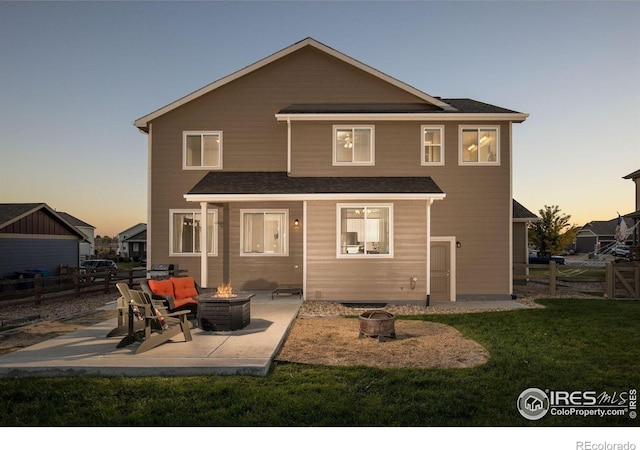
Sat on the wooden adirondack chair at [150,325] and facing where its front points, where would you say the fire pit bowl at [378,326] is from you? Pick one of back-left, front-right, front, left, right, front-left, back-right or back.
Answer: front-right

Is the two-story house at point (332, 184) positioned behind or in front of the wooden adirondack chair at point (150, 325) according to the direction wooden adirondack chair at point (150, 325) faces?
in front

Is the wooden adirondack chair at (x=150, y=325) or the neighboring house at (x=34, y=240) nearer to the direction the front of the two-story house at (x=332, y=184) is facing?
the neighboring house

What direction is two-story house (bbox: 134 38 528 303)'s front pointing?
away from the camera

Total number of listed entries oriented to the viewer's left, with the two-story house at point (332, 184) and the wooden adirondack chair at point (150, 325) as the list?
0

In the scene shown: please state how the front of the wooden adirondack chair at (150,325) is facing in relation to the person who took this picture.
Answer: facing away from the viewer and to the right of the viewer

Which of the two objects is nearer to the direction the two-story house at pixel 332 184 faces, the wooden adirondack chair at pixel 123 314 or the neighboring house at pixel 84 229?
the neighboring house
